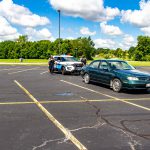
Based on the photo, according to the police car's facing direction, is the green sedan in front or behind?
in front

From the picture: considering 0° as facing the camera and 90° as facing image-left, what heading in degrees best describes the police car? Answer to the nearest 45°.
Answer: approximately 315°

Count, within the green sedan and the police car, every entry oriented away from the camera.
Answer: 0
